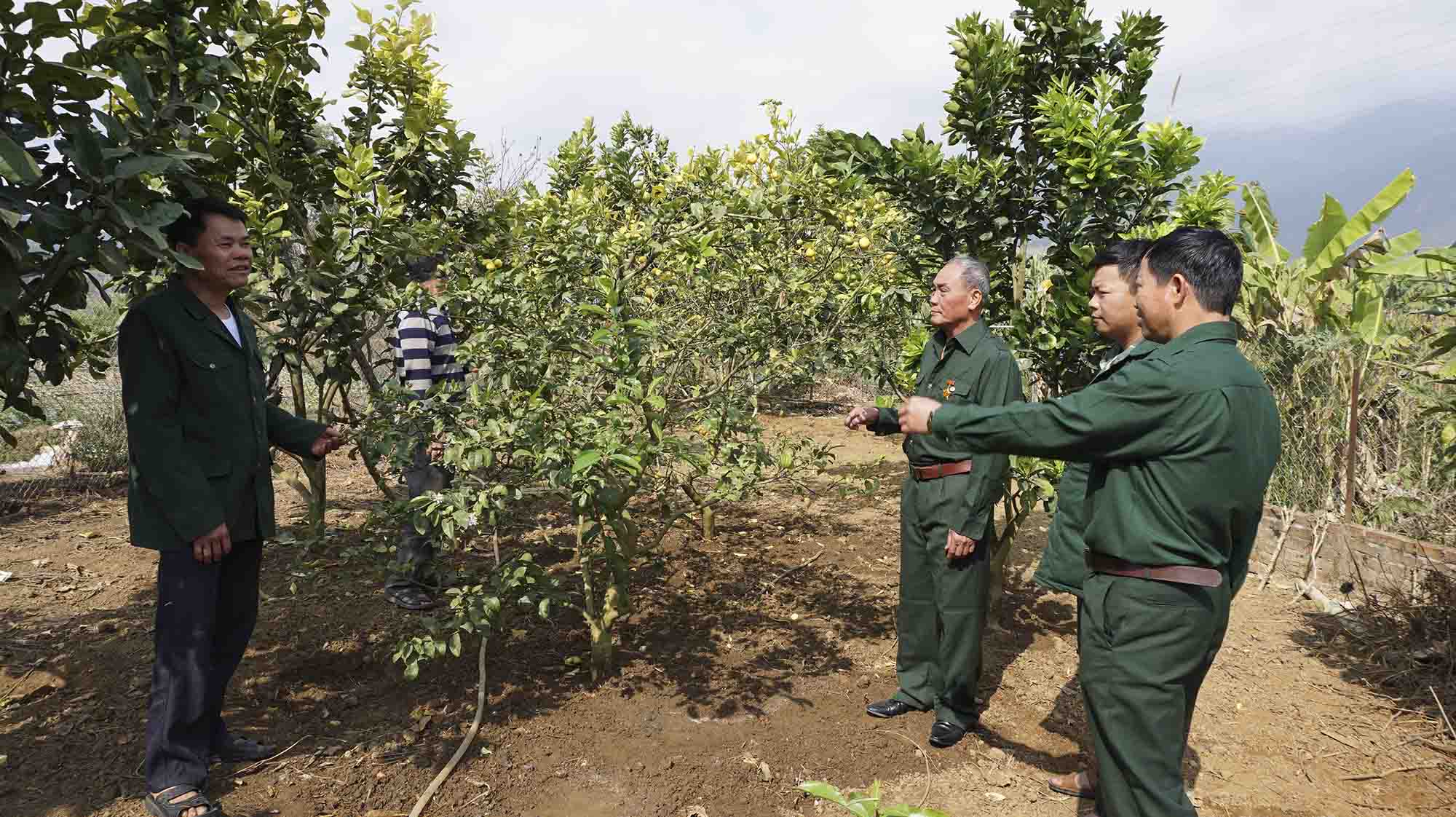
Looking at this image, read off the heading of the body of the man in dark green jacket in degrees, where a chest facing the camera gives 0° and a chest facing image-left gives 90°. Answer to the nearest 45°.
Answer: approximately 315°

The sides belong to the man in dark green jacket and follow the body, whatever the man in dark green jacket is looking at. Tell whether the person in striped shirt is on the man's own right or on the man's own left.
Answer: on the man's own left

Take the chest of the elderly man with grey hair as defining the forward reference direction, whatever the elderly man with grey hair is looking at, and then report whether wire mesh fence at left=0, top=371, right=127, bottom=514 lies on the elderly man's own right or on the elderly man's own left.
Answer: on the elderly man's own right

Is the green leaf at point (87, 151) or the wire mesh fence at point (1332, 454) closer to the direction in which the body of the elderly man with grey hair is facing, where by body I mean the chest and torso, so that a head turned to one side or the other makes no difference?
the green leaf

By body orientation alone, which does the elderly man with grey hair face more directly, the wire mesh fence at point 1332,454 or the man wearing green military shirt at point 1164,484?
the man wearing green military shirt

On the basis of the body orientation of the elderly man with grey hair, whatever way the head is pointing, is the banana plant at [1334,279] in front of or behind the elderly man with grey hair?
behind

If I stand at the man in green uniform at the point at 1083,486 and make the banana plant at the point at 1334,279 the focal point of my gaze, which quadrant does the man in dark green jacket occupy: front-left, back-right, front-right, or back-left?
back-left

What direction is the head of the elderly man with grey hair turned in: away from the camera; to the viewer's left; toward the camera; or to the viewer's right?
to the viewer's left
